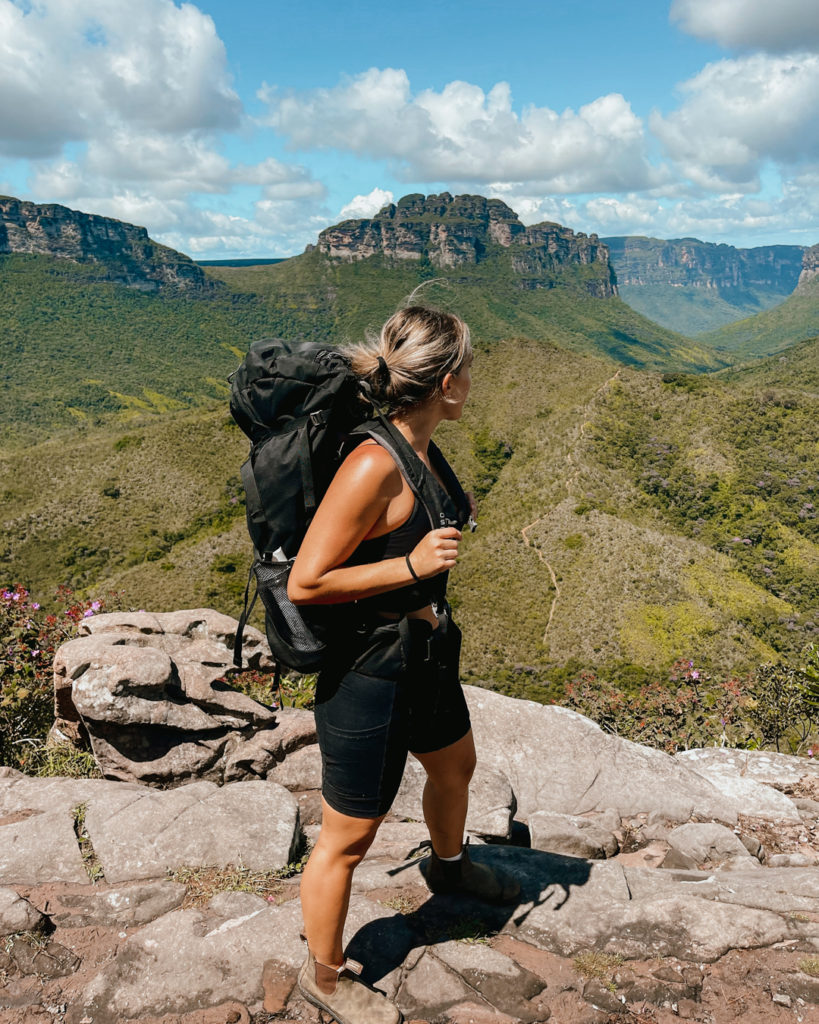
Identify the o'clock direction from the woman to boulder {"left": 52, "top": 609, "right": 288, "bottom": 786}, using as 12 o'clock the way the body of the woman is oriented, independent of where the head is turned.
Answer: The boulder is roughly at 8 o'clock from the woman.

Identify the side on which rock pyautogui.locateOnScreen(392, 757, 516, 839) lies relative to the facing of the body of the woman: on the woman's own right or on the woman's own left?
on the woman's own left

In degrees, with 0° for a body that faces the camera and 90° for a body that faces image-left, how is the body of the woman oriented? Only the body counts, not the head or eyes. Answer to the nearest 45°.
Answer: approximately 270°

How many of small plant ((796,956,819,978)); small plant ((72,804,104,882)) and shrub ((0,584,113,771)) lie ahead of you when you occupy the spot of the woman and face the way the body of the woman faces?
1

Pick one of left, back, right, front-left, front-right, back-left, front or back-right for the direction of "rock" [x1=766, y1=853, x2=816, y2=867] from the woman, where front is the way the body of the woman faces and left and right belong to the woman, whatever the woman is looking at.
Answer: front-left

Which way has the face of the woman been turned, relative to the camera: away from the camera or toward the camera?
away from the camera
